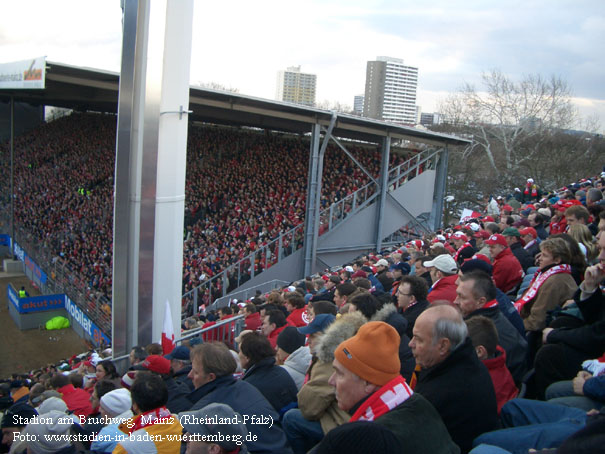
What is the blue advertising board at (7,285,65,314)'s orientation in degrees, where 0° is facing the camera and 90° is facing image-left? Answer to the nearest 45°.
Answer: approximately 0°

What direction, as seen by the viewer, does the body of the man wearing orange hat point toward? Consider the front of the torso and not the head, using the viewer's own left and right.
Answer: facing to the left of the viewer

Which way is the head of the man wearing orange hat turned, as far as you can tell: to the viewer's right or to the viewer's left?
to the viewer's left

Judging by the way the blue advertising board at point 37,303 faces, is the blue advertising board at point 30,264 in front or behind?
behind

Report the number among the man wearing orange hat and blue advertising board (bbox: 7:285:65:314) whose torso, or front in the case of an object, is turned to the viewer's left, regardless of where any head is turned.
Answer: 1

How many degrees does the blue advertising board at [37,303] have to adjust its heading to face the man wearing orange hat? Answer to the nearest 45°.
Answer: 0° — it already faces them

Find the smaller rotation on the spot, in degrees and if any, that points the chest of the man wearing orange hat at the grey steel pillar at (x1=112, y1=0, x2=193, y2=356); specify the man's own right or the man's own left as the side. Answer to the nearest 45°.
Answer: approximately 45° to the man's own right

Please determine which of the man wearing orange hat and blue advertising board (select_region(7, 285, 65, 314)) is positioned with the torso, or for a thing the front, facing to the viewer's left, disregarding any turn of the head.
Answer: the man wearing orange hat
